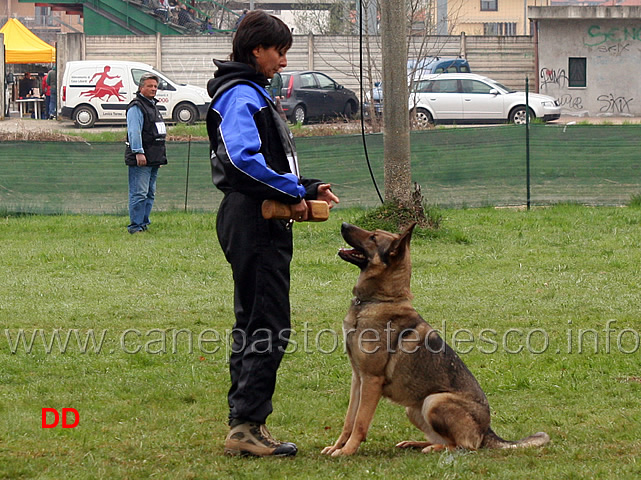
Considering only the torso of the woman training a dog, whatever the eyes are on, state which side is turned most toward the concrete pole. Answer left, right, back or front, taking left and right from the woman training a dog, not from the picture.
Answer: left

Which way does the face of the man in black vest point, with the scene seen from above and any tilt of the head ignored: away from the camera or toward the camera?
toward the camera

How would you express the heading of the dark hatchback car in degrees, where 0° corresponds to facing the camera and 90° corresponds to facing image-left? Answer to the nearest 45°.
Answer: approximately 225°

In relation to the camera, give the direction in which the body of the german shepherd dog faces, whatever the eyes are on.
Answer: to the viewer's left

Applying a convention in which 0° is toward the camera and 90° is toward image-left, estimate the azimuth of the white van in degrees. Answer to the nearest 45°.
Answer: approximately 270°

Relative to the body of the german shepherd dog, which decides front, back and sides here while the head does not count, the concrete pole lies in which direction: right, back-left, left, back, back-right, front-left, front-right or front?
right

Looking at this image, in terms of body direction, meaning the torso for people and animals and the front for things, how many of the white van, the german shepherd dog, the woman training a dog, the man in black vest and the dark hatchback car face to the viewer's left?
1

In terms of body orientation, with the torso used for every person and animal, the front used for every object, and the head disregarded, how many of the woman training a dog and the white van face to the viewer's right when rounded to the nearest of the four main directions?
2

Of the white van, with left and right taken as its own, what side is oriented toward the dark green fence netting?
right

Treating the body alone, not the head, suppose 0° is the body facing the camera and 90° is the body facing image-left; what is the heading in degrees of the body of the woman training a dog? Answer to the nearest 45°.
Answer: approximately 270°

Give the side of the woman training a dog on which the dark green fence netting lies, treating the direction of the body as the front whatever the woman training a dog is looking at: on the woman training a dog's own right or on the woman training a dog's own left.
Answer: on the woman training a dog's own left

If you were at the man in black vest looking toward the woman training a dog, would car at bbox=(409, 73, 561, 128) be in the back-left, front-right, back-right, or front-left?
back-left

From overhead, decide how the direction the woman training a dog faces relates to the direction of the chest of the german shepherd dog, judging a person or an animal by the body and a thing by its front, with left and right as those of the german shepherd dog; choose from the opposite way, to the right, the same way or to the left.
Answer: the opposite way
